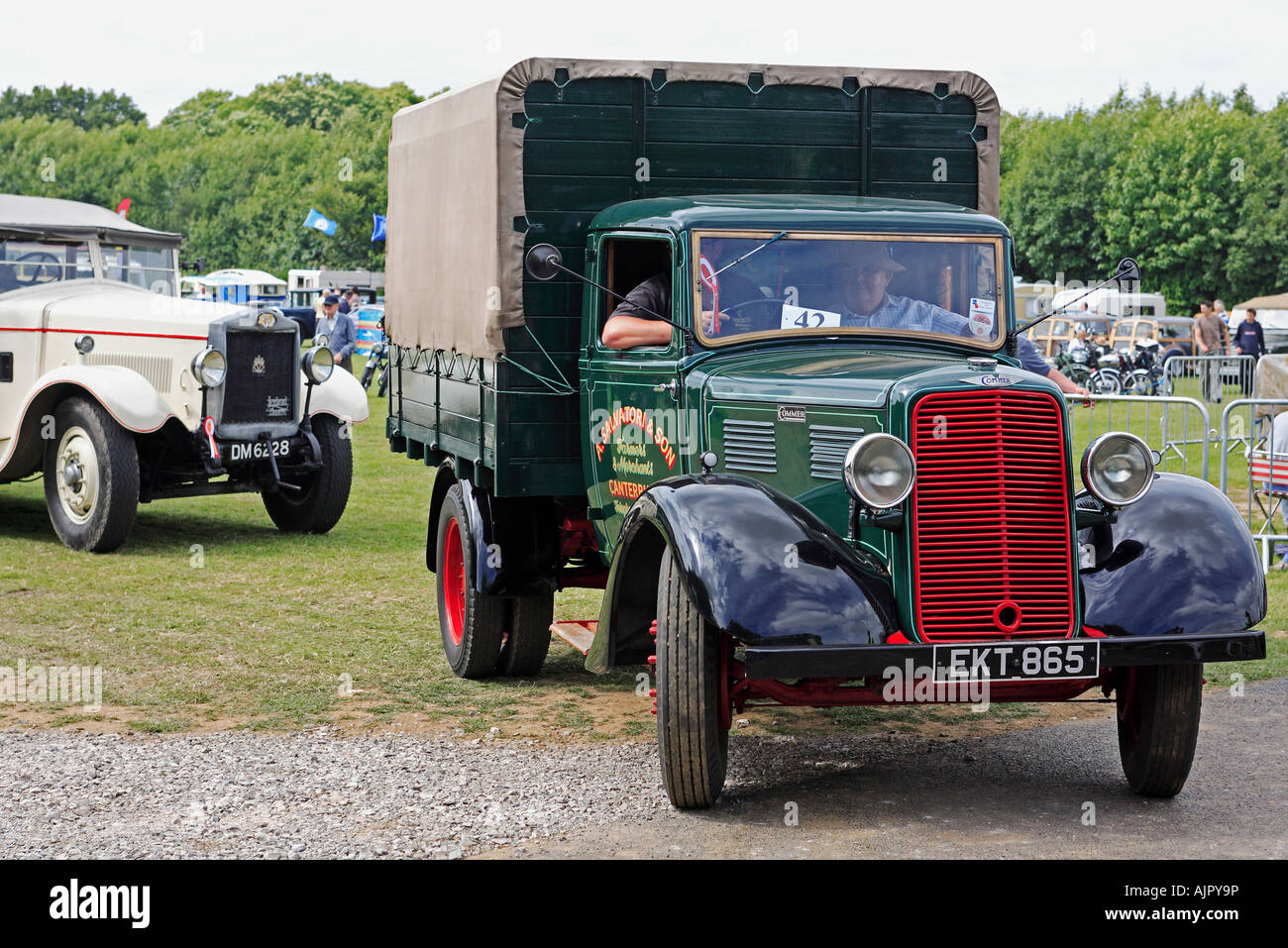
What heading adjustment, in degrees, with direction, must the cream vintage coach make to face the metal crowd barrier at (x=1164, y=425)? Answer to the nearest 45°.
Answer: approximately 45° to its left

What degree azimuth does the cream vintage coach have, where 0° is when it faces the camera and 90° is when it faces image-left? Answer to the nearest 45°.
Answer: approximately 315°

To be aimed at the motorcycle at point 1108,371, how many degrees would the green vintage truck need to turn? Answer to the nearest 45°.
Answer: approximately 135° to its left

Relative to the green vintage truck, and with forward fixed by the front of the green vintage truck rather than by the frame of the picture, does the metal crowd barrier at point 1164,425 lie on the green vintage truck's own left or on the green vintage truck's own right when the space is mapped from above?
on the green vintage truck's own left

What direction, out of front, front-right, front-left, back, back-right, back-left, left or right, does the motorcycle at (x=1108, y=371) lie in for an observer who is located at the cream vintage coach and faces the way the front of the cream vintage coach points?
left

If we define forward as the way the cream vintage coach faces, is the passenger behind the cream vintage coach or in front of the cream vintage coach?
in front

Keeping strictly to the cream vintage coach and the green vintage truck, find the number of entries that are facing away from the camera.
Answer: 0

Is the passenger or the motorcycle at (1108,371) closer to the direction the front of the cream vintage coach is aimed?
the passenger

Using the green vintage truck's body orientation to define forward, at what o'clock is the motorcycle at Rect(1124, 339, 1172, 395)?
The motorcycle is roughly at 8 o'clock from the green vintage truck.

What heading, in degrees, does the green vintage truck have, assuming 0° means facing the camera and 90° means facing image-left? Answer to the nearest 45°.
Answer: approximately 315°

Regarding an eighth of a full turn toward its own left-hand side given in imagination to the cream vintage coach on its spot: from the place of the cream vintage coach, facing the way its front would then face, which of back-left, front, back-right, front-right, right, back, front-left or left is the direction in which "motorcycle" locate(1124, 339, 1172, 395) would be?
front-left
